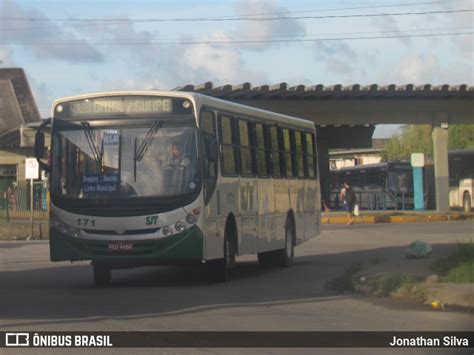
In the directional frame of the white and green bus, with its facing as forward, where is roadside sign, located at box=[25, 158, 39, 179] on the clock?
The roadside sign is roughly at 4 o'clock from the white and green bus.

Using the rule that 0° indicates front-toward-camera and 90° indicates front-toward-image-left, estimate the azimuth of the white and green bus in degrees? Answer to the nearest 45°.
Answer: approximately 45°

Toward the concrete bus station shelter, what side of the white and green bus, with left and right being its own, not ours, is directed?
back

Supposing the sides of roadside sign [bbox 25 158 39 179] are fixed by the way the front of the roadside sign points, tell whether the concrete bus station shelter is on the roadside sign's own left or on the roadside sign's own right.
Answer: on the roadside sign's own left

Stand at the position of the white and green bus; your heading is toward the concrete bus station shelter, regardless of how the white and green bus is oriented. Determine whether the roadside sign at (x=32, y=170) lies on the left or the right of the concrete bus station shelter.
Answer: left

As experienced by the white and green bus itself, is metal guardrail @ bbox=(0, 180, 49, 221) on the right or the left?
on its right

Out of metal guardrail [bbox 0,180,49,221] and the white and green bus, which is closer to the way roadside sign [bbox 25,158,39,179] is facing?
the white and green bus

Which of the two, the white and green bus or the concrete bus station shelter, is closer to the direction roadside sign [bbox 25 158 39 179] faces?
the white and green bus
